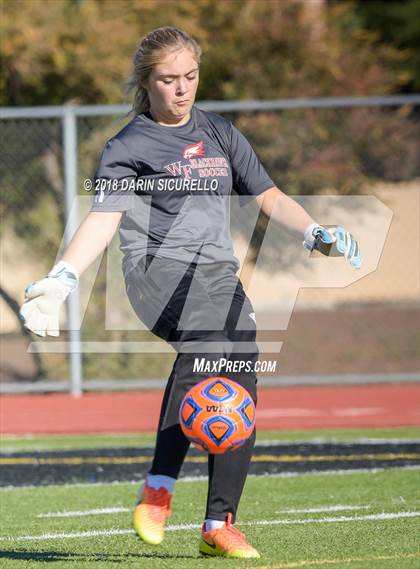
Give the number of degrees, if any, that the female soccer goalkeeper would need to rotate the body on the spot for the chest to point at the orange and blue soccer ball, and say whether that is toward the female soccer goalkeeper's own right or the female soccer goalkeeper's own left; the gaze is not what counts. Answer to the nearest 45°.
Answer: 0° — they already face it

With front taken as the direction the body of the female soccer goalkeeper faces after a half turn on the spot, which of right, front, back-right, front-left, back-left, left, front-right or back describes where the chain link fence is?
front-right

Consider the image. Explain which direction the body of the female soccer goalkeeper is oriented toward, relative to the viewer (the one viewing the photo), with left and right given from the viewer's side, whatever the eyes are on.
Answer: facing the viewer and to the right of the viewer
